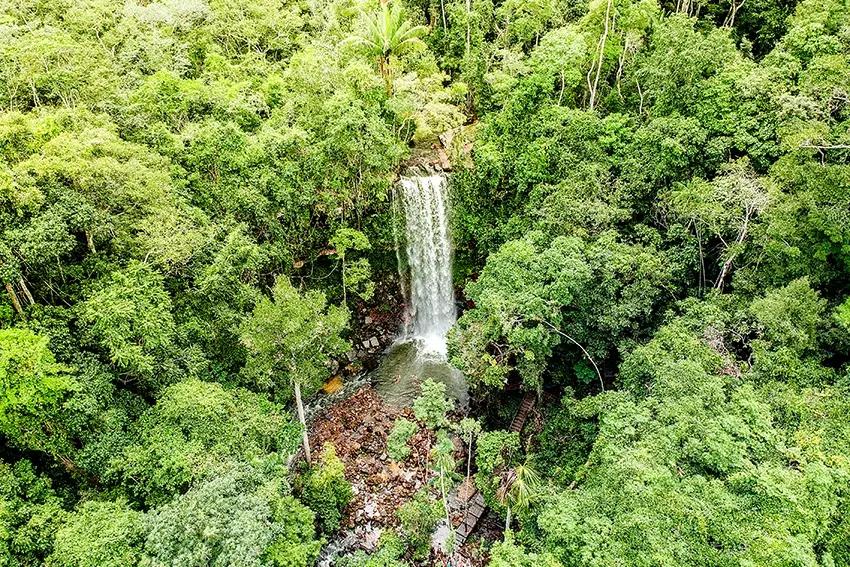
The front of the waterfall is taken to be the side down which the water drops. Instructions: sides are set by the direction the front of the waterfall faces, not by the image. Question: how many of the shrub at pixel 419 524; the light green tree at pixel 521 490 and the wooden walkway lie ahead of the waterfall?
3

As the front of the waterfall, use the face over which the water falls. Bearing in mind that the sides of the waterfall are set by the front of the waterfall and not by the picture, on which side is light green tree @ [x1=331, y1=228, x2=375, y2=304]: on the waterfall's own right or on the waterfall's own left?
on the waterfall's own right

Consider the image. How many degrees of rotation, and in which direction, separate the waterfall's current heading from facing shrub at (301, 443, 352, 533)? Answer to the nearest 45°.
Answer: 0° — it already faces it

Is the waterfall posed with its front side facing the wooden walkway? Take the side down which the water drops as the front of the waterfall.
yes

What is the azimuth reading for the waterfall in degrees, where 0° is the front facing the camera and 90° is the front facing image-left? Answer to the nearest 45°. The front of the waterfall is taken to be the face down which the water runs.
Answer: approximately 0°

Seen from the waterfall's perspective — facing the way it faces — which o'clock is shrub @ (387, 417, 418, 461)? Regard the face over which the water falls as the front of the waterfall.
The shrub is roughly at 12 o'clock from the waterfall.

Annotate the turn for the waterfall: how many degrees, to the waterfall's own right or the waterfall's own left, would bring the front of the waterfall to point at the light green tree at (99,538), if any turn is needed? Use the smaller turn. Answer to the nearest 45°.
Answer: approximately 45° to the waterfall's own right

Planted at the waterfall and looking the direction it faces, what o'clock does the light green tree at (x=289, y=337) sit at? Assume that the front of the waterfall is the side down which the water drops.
The light green tree is roughly at 1 o'clock from the waterfall.
